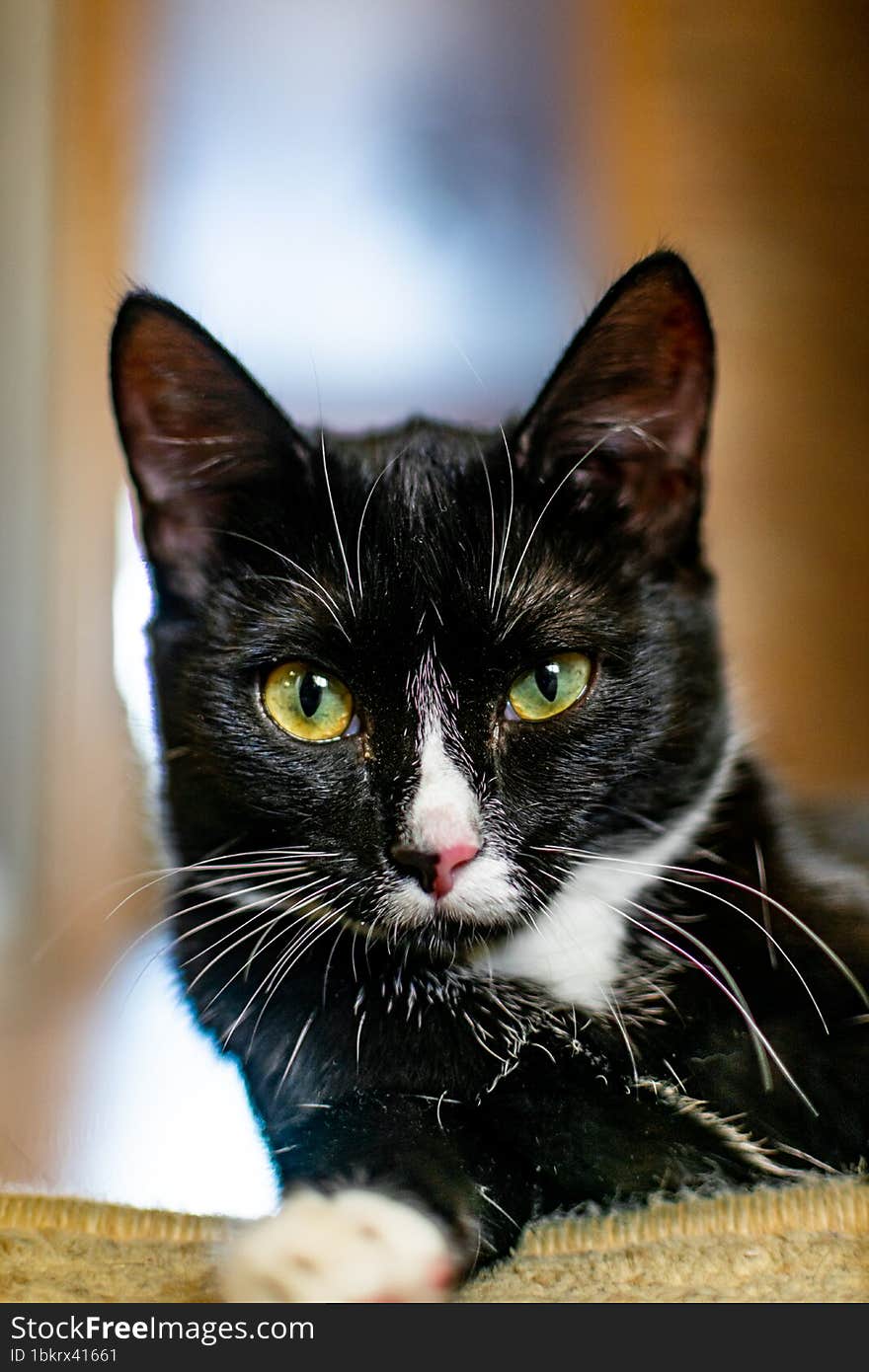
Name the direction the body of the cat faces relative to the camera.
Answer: toward the camera
